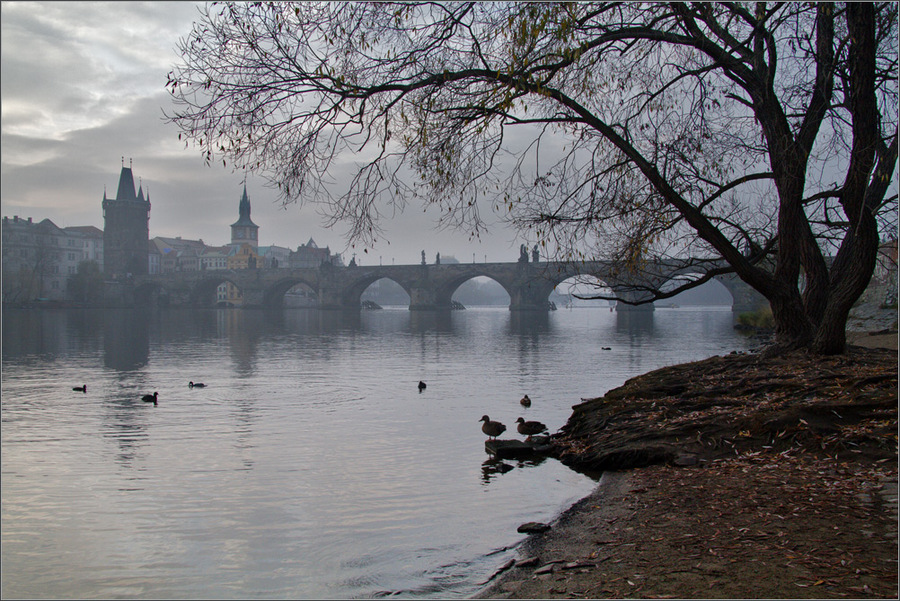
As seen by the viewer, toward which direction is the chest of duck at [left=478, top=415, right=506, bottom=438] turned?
to the viewer's left

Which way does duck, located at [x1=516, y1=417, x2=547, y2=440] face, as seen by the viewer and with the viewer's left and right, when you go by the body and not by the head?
facing to the left of the viewer

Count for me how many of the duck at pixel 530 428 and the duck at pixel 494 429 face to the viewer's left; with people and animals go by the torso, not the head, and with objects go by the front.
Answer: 2

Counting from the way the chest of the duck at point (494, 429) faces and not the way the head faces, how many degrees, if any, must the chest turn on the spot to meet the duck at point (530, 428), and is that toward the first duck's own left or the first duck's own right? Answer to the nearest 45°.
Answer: approximately 135° to the first duck's own right
